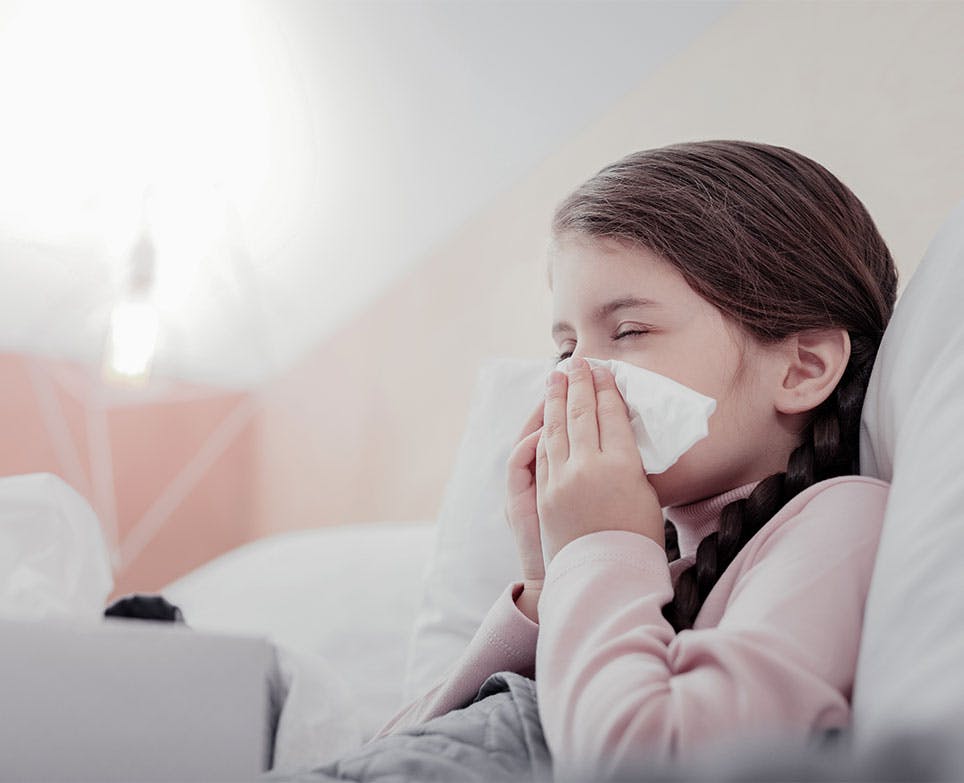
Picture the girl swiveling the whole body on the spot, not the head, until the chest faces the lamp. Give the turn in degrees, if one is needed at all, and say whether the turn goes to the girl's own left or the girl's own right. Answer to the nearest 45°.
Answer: approximately 90° to the girl's own right

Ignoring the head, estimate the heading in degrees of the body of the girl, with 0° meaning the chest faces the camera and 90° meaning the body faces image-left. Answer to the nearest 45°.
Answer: approximately 45°
